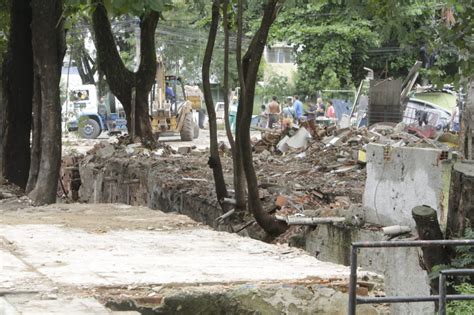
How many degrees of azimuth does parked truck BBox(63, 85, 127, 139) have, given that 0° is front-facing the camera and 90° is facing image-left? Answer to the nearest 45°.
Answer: approximately 90°

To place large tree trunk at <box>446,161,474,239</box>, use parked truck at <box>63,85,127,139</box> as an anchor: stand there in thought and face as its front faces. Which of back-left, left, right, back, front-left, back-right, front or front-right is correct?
left

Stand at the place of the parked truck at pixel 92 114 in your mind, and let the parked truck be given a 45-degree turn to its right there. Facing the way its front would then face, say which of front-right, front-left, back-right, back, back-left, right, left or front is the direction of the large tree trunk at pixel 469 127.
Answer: back-left

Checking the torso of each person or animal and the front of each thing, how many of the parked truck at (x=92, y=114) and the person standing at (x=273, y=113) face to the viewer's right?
0

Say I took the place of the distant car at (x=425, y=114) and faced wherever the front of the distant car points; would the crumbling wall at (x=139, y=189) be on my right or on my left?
on my right
